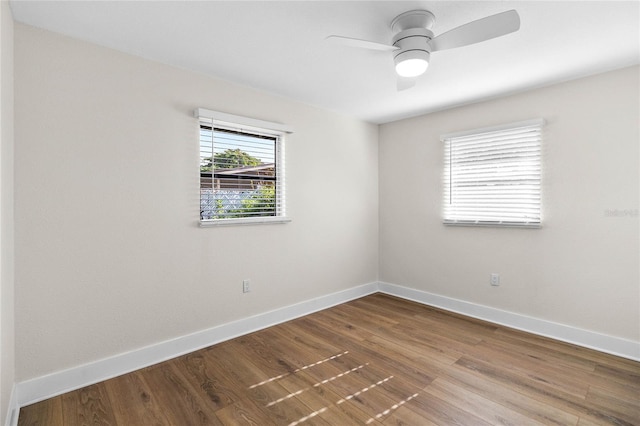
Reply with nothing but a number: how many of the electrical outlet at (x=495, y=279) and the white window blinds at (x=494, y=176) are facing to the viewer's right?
0

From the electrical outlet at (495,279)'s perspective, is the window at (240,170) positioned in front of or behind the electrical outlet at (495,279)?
in front

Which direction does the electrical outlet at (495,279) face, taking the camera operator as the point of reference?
facing the viewer and to the left of the viewer

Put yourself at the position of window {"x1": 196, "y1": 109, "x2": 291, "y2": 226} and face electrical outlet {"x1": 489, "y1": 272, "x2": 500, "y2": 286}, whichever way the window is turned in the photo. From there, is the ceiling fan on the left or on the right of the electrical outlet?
right

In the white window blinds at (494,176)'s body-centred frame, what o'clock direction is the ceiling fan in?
The ceiling fan is roughly at 11 o'clock from the white window blinds.

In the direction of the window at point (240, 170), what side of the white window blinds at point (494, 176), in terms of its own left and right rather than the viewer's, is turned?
front

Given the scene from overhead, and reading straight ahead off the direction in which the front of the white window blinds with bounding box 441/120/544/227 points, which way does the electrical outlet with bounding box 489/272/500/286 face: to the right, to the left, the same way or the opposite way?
the same way
